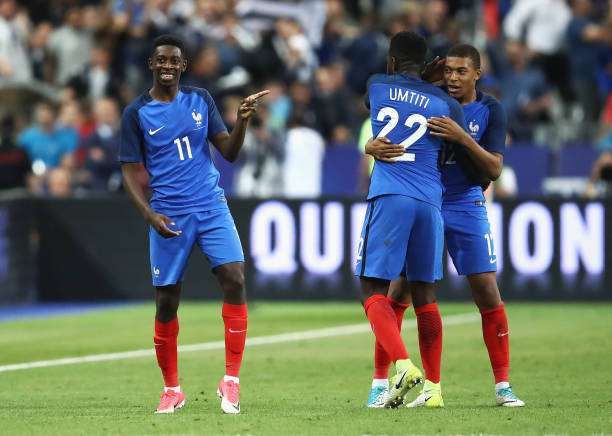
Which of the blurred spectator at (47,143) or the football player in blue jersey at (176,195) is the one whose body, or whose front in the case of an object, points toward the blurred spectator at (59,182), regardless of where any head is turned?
the blurred spectator at (47,143)

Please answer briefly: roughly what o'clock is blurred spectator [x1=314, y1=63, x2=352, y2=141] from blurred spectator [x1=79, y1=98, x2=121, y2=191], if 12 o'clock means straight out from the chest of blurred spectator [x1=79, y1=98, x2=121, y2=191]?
blurred spectator [x1=314, y1=63, x2=352, y2=141] is roughly at 9 o'clock from blurred spectator [x1=79, y1=98, x2=121, y2=191].

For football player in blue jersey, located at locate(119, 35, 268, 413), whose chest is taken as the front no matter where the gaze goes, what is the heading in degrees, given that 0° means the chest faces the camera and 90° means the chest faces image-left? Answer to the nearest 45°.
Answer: approximately 0°

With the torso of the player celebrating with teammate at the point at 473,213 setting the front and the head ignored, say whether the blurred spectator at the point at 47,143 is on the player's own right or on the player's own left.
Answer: on the player's own right

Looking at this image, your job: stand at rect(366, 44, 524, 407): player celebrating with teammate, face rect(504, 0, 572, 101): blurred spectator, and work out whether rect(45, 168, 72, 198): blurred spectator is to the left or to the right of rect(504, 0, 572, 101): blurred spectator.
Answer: left
